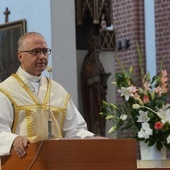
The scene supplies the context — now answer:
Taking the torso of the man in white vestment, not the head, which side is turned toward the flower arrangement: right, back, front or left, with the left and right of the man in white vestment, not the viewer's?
left

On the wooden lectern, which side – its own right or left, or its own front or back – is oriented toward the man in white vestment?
back

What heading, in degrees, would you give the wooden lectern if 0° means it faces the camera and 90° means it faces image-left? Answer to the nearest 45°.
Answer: approximately 315°

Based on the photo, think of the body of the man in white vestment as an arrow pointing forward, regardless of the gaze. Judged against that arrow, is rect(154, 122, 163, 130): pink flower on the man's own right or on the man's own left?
on the man's own left
